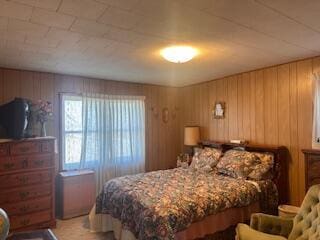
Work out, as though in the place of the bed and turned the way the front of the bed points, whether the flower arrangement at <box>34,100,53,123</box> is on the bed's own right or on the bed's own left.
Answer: on the bed's own right

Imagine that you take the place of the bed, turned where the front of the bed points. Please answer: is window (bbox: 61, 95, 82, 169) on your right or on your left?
on your right

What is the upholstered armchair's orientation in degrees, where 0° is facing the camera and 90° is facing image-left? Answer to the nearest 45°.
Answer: approximately 45°

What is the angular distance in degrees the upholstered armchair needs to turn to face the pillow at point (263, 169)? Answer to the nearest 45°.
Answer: approximately 135° to its right

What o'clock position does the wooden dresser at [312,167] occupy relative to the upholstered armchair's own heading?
The wooden dresser is roughly at 5 o'clock from the upholstered armchair.
